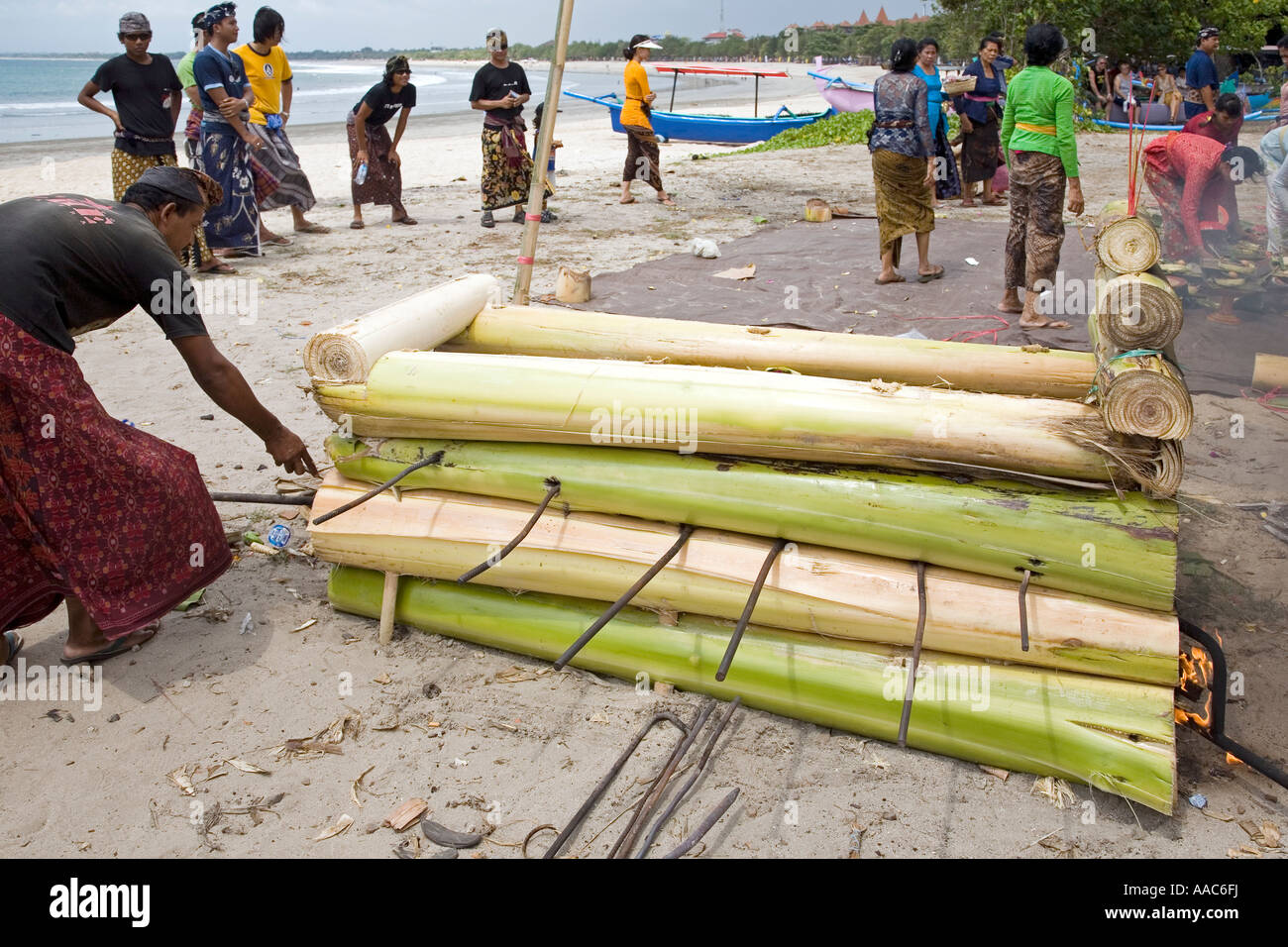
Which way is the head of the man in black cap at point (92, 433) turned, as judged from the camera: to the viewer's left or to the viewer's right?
to the viewer's right

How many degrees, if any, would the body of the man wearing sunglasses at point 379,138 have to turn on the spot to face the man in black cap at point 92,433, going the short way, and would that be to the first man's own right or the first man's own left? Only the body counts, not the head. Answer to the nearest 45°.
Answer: approximately 45° to the first man's own right

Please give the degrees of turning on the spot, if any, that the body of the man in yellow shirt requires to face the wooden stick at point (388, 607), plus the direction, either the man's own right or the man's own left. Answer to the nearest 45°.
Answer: approximately 45° to the man's own right
